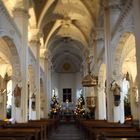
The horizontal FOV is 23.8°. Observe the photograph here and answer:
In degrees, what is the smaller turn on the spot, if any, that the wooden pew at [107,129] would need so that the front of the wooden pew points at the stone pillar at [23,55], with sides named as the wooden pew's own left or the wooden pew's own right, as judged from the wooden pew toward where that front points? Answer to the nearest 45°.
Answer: approximately 45° to the wooden pew's own left

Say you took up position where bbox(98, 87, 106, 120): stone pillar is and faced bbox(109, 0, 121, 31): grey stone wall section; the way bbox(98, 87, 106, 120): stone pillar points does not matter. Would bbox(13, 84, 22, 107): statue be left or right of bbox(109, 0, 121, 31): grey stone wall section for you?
right

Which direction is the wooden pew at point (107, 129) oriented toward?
away from the camera

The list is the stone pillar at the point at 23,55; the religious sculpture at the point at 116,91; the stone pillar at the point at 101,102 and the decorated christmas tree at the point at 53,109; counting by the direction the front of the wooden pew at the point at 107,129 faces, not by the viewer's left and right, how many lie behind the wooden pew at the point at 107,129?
0

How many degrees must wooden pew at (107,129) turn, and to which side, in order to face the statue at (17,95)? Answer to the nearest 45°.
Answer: approximately 45° to its left

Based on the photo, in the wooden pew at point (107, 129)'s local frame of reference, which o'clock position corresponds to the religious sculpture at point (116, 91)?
The religious sculpture is roughly at 12 o'clock from the wooden pew.

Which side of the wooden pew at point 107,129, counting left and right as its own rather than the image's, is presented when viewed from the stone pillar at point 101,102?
front

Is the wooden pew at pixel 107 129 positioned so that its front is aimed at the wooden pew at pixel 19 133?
no
